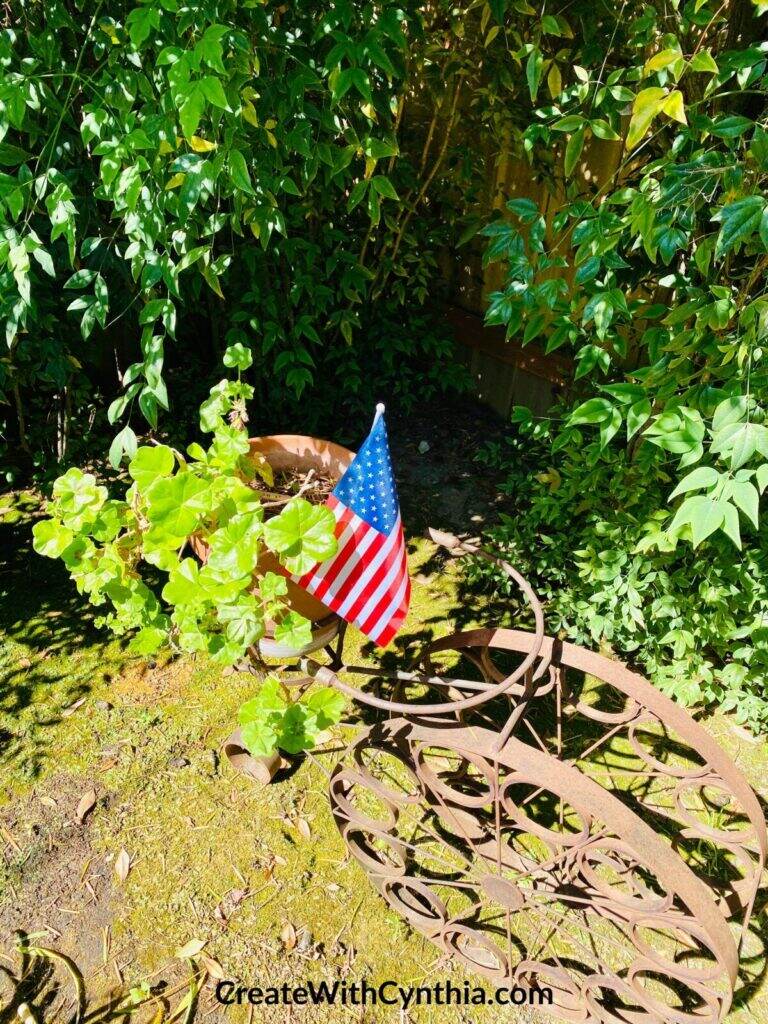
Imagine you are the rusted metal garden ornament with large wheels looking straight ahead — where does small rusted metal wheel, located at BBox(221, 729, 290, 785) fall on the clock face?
The small rusted metal wheel is roughly at 5 o'clock from the rusted metal garden ornament with large wheels.

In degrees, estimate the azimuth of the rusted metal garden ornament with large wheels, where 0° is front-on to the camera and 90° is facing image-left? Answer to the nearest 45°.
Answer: approximately 315°

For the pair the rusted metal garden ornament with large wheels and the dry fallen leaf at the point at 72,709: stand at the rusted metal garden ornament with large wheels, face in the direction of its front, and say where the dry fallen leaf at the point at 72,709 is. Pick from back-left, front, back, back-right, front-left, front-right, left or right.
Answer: back-right

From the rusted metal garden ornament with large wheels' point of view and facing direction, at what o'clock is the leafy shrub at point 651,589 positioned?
The leafy shrub is roughly at 8 o'clock from the rusted metal garden ornament with large wheels.

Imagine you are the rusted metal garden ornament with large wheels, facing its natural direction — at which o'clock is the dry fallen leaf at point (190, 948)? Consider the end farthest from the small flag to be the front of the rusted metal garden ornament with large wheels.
The dry fallen leaf is roughly at 4 o'clock from the rusted metal garden ornament with large wheels.

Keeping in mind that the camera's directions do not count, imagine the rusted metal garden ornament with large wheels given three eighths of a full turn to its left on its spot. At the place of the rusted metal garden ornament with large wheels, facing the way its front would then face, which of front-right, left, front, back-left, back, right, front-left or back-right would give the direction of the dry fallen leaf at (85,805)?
left
